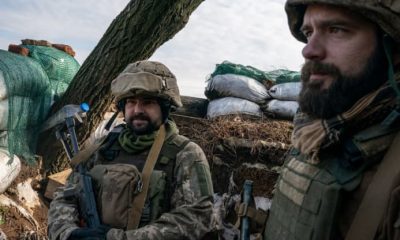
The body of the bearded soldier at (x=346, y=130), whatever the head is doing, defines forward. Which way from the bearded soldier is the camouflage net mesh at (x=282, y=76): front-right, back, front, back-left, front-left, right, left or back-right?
back-right

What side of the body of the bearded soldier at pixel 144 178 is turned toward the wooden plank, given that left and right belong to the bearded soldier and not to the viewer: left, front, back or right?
right

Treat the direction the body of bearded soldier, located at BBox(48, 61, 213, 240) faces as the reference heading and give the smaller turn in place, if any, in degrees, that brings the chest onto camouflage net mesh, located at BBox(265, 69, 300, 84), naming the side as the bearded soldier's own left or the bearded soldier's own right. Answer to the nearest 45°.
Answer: approximately 180°

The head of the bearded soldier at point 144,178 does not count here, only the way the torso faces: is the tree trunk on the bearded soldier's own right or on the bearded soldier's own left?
on the bearded soldier's own right

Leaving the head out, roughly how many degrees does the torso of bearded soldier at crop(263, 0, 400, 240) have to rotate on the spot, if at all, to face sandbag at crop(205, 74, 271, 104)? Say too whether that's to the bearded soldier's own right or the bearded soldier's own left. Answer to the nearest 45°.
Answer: approximately 135° to the bearded soldier's own right

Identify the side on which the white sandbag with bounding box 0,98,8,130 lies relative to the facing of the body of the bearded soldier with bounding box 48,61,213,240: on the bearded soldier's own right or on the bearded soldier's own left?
on the bearded soldier's own right

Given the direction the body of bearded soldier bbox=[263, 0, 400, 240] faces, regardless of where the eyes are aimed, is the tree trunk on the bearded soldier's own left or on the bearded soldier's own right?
on the bearded soldier's own right
